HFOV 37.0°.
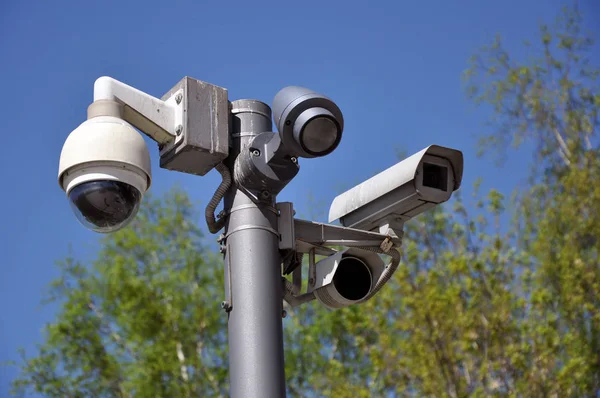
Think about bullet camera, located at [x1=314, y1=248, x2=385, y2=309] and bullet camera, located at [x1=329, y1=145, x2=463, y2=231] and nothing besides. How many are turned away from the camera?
0

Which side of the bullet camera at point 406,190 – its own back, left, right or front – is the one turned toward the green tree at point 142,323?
back

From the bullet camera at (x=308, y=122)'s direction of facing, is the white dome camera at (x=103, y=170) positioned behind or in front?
behind

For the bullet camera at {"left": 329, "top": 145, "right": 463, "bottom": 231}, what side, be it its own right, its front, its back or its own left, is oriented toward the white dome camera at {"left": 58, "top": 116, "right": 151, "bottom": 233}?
right

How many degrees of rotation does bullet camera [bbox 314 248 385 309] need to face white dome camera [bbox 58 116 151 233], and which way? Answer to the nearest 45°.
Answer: approximately 90° to its right

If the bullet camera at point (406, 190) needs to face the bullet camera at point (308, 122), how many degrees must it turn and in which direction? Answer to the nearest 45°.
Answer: approximately 90° to its right

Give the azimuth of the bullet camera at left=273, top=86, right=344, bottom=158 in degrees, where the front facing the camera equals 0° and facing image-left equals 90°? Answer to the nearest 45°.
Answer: approximately 315°

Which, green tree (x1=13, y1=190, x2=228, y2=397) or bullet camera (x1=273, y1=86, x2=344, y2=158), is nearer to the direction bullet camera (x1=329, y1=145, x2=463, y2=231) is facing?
the bullet camera

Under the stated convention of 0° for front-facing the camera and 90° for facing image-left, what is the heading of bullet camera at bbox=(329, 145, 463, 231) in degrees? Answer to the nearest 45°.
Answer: approximately 315°

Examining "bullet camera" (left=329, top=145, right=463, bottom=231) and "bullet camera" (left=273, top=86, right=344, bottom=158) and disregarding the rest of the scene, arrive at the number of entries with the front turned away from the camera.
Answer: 0

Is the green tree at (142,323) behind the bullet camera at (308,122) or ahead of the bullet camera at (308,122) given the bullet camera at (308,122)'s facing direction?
behind
